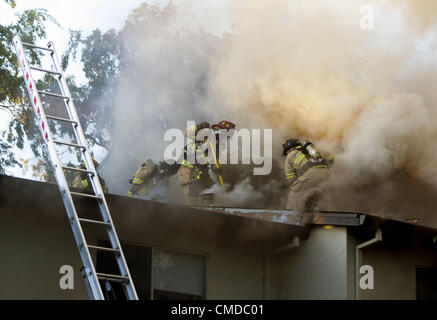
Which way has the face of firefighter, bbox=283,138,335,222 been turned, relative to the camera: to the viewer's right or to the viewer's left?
to the viewer's left

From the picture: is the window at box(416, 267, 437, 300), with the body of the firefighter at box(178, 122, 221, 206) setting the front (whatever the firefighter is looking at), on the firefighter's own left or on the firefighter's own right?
on the firefighter's own right

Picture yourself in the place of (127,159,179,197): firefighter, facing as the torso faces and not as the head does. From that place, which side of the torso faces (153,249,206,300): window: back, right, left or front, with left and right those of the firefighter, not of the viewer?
right
